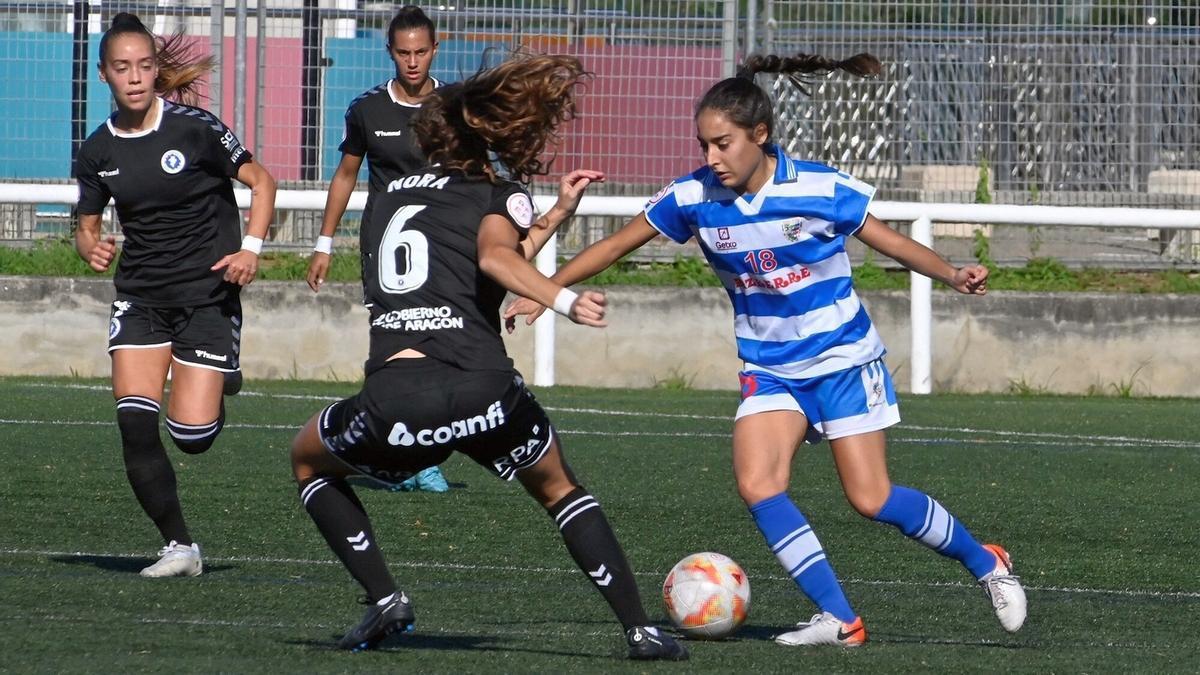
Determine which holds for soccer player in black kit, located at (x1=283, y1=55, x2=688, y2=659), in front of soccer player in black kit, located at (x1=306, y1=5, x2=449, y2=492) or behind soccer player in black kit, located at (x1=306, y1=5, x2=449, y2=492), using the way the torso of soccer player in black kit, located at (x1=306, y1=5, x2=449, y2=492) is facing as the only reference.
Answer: in front

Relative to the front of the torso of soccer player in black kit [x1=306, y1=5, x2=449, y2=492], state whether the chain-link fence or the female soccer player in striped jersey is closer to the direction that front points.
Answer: the female soccer player in striped jersey

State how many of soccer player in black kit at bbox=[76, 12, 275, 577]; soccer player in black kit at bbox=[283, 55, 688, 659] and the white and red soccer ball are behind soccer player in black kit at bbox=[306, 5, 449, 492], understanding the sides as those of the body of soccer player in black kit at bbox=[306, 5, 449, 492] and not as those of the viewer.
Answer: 0

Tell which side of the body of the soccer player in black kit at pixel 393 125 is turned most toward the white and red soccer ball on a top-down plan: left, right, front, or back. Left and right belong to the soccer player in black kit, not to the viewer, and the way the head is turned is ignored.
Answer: front

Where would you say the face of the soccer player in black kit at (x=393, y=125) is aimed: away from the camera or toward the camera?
toward the camera

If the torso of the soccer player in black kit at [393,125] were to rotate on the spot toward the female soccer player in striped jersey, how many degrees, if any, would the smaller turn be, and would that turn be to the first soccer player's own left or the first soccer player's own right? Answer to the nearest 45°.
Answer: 0° — they already face them

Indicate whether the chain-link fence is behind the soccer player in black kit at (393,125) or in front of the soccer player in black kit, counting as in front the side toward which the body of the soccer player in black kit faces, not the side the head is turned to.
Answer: behind

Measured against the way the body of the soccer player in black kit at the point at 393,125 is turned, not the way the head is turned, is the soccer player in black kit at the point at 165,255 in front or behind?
in front

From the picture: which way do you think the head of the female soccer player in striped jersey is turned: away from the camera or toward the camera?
toward the camera

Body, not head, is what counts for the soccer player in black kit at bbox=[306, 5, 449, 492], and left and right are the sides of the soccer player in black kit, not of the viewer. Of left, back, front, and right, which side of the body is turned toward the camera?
front
